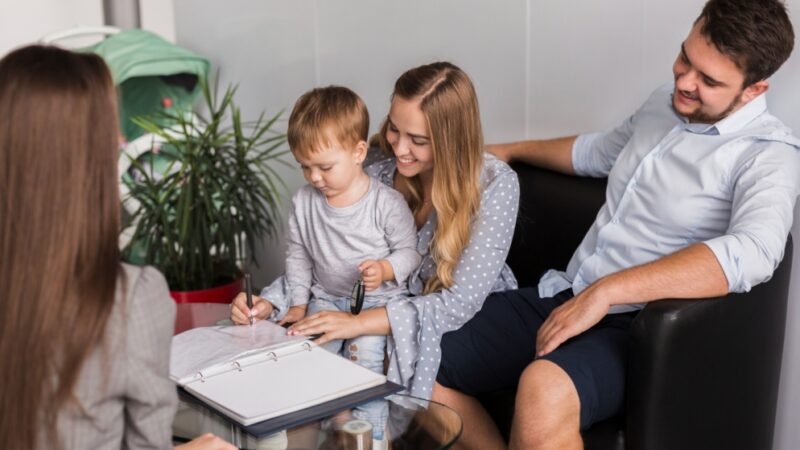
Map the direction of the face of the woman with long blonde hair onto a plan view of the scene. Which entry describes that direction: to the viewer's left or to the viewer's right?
to the viewer's left

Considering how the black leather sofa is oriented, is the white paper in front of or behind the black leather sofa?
in front

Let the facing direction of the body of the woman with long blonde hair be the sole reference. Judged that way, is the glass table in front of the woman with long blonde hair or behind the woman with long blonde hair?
in front

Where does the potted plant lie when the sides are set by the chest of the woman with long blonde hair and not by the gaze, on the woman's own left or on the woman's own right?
on the woman's own right

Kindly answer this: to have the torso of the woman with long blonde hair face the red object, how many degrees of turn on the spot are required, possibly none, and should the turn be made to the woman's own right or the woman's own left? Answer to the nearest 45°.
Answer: approximately 90° to the woman's own right

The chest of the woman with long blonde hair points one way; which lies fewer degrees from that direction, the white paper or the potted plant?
the white paper

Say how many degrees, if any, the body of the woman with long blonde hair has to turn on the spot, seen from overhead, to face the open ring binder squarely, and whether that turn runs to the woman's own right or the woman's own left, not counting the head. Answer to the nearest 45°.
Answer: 0° — they already face it

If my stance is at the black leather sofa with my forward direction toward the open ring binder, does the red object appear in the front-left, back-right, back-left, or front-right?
front-right

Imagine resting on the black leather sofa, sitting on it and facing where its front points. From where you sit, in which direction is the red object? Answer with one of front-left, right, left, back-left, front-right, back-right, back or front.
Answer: right

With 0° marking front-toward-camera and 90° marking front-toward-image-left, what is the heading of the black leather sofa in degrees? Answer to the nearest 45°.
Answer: approximately 45°

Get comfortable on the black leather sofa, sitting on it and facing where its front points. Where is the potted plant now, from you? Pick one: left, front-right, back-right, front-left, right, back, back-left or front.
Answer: right
